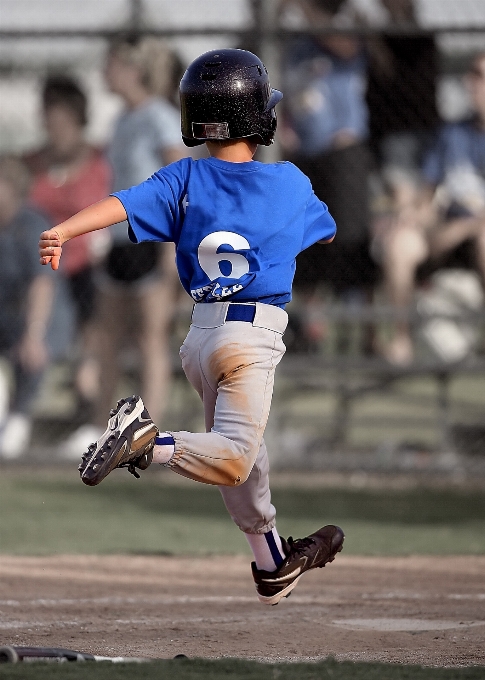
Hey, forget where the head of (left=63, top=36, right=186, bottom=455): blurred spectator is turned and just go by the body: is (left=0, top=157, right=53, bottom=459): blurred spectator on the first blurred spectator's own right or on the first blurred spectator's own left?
on the first blurred spectator's own right
